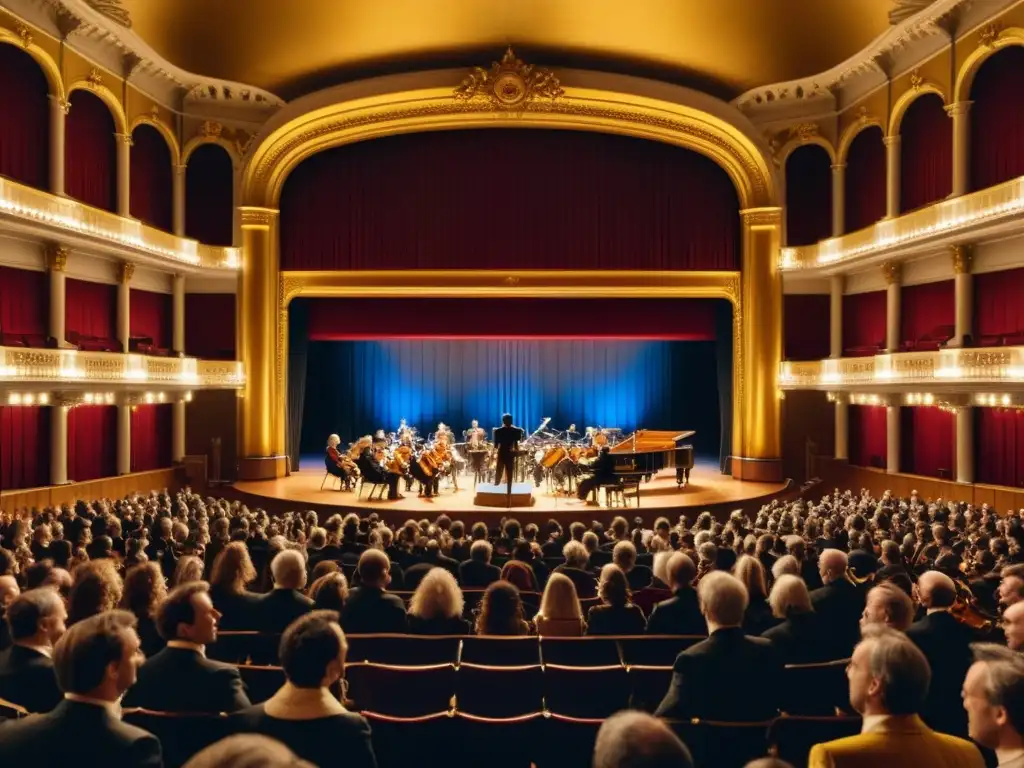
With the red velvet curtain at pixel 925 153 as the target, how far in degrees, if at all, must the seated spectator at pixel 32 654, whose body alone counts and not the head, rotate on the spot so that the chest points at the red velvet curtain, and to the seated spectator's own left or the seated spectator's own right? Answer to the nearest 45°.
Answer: approximately 45° to the seated spectator's own right

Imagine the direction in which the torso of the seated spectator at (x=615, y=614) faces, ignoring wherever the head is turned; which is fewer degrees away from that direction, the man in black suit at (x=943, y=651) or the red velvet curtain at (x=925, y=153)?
the red velvet curtain

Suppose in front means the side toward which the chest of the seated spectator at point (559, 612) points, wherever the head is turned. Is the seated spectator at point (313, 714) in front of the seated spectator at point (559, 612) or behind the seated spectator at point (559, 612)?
behind

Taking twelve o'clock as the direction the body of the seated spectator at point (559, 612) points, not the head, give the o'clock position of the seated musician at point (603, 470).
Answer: The seated musician is roughly at 12 o'clock from the seated spectator.

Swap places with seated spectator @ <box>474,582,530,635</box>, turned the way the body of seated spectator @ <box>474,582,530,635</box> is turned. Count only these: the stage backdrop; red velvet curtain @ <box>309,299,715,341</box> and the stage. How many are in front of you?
3

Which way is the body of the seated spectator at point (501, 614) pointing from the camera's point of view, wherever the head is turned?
away from the camera

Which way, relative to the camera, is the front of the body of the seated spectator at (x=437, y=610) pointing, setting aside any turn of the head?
away from the camera

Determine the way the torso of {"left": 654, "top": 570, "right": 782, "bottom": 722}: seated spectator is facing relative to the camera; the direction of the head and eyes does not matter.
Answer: away from the camera

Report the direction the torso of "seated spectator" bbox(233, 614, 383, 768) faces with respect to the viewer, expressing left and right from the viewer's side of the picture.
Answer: facing away from the viewer and to the right of the viewer

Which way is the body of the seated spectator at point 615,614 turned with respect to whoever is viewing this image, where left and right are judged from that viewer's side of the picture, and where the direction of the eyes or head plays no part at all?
facing away from the viewer

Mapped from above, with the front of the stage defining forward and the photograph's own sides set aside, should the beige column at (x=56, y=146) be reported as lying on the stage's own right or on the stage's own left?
on the stage's own right

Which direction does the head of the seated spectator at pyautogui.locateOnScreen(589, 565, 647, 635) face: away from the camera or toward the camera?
away from the camera
